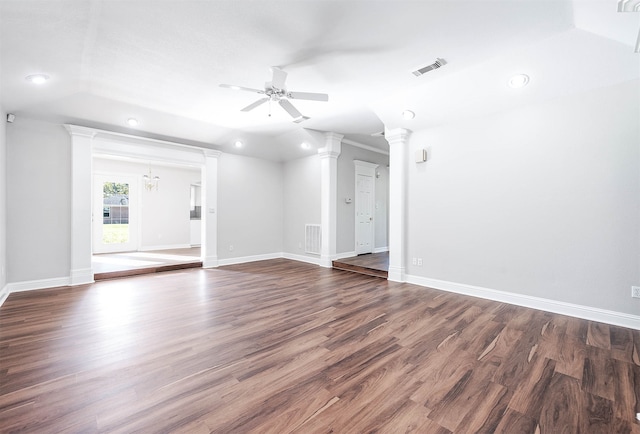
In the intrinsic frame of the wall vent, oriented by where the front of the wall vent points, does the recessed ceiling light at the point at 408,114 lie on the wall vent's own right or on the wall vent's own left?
on the wall vent's own left

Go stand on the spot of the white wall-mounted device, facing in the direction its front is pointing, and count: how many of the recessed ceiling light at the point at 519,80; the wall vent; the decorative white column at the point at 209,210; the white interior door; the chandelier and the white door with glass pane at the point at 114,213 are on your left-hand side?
1

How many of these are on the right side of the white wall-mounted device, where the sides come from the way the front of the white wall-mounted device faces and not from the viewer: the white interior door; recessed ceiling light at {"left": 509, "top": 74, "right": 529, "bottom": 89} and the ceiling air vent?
1

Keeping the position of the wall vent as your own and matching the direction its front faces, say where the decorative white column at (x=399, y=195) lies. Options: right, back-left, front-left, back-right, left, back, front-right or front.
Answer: left

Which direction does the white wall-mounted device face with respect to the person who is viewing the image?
facing the viewer and to the left of the viewer

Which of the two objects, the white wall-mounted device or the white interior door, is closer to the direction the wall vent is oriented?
the white wall-mounted device

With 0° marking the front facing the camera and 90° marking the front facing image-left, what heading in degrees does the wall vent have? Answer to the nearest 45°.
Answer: approximately 45°

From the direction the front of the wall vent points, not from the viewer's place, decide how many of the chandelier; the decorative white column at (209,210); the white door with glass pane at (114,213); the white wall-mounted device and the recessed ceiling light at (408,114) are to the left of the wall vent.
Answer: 2

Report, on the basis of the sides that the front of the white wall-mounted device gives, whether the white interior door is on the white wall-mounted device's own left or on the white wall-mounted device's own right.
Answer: on the white wall-mounted device's own right

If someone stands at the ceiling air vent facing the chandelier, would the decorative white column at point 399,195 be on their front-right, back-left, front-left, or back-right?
front-right

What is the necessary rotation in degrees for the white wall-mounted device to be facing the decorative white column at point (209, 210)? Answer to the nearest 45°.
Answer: approximately 45° to its right

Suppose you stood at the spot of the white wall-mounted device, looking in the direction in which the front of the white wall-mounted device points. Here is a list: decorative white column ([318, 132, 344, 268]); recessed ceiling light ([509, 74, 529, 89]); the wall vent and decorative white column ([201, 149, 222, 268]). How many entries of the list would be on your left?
1

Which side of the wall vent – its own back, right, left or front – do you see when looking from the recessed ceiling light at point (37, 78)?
front

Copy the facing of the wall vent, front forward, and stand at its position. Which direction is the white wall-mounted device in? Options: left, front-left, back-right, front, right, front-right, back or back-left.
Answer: left

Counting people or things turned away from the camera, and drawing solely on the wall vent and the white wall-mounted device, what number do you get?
0

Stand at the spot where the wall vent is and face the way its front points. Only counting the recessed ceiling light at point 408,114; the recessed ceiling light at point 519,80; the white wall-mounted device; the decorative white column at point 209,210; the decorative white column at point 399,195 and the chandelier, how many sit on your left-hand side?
4
